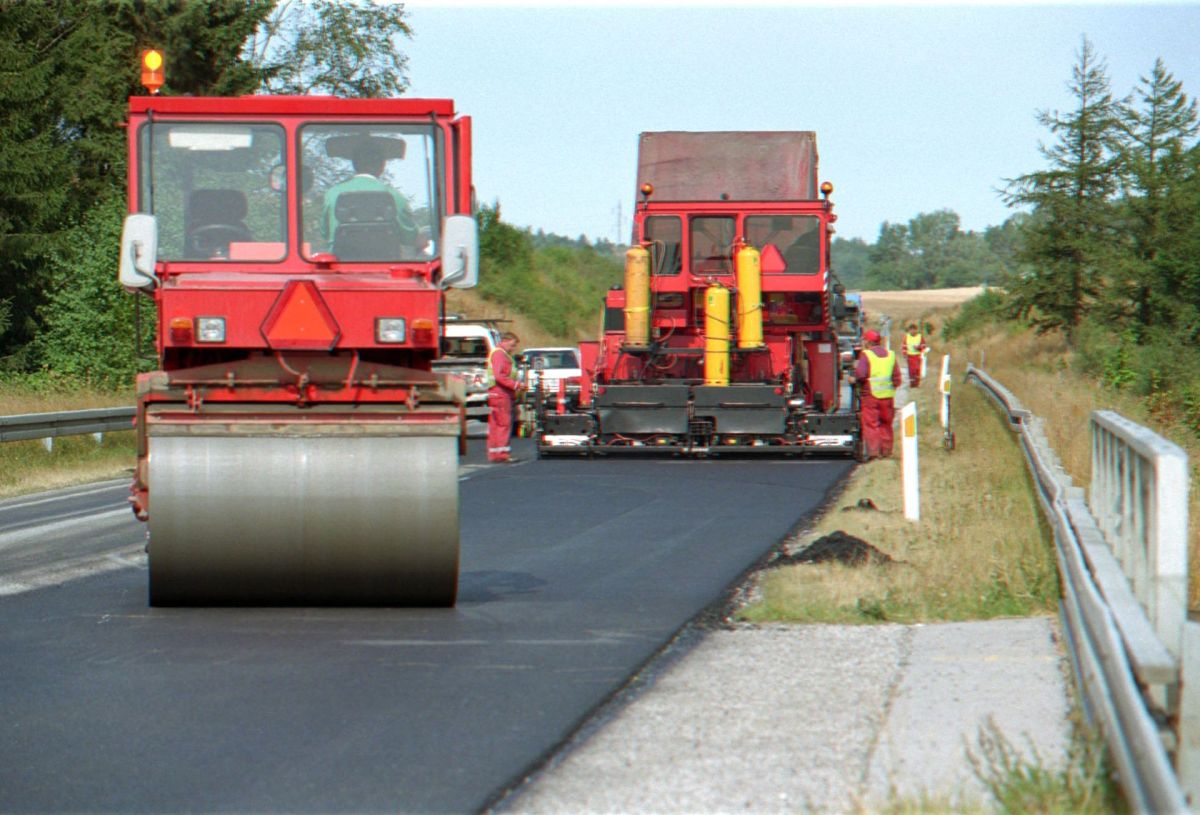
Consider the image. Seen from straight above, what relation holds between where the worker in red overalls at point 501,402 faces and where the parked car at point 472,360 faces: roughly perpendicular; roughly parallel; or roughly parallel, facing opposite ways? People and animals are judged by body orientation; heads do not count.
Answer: roughly perpendicular

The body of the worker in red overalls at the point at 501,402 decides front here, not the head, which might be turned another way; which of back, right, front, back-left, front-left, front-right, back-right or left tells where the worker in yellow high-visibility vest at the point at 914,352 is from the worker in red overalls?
front-left

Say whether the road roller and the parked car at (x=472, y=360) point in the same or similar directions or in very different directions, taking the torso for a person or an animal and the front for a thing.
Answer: very different directions

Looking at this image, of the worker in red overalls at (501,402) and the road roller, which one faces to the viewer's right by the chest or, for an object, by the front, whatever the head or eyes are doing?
the worker in red overalls

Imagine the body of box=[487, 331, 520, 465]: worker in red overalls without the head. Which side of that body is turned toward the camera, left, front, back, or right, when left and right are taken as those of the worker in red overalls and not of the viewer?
right

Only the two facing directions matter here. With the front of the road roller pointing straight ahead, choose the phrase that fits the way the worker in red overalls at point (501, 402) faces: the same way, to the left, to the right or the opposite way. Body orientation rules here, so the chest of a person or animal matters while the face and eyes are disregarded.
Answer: to the right

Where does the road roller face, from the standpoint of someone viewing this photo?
facing away from the viewer

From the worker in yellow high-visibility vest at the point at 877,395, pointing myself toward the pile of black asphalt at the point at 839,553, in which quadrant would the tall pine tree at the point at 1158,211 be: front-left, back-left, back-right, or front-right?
back-left

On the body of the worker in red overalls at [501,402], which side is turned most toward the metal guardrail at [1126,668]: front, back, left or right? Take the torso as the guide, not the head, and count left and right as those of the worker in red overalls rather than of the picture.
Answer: right

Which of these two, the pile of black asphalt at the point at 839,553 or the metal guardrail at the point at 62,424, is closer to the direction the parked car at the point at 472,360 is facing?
the pile of black asphalt

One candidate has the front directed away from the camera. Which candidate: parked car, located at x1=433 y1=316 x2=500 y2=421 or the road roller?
the road roller

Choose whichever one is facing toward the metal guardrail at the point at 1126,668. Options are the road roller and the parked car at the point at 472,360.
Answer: the parked car
